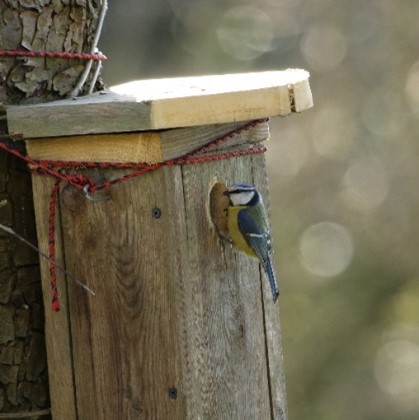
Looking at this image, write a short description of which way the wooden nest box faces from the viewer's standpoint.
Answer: facing the viewer and to the right of the viewer

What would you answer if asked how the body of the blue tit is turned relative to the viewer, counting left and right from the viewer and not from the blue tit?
facing to the left of the viewer

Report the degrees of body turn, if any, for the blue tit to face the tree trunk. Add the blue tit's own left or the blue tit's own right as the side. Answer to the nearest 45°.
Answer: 0° — it already faces it
